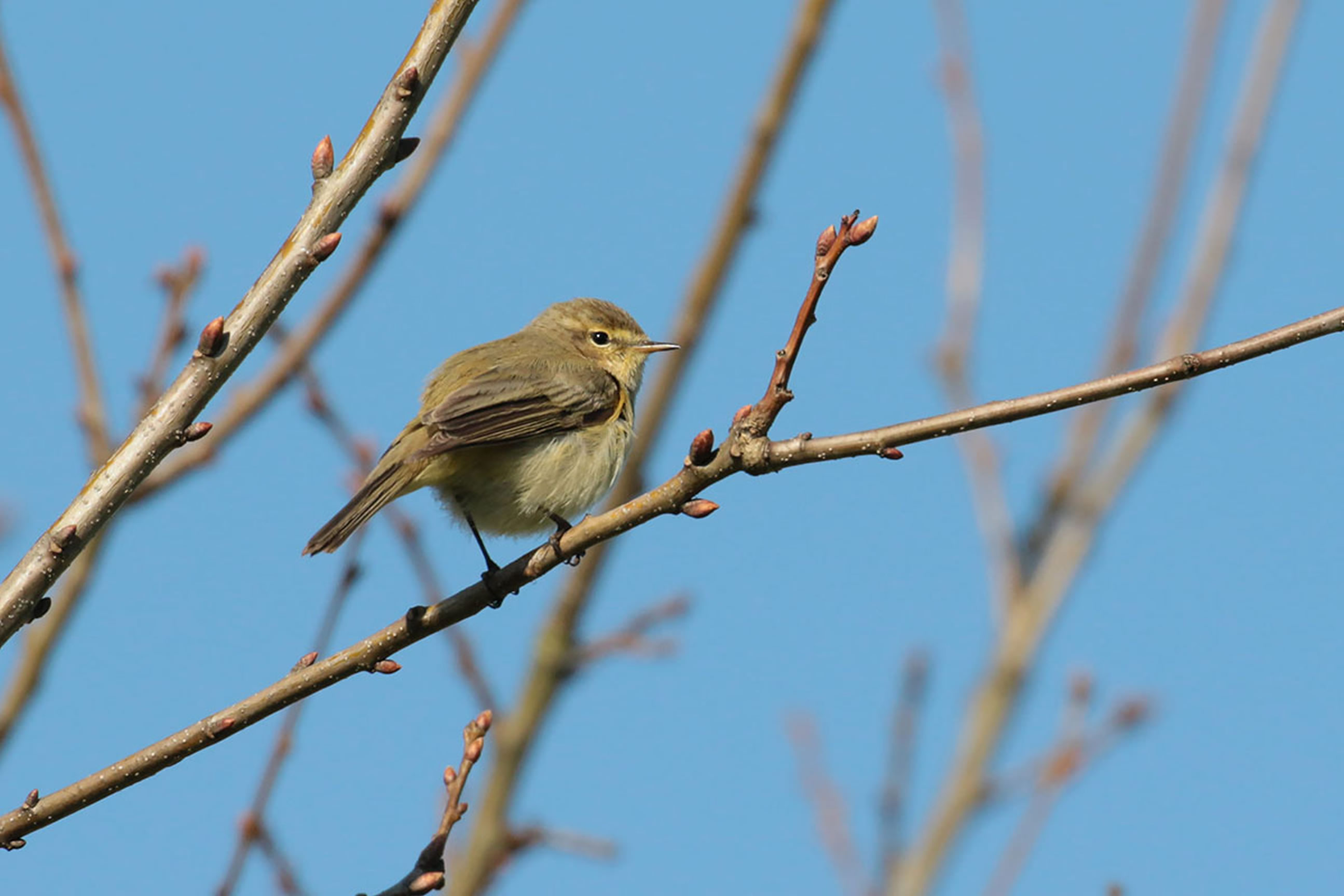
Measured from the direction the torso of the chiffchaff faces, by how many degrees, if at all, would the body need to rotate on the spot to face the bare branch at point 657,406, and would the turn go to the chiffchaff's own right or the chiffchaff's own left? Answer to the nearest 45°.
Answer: approximately 45° to the chiffchaff's own left

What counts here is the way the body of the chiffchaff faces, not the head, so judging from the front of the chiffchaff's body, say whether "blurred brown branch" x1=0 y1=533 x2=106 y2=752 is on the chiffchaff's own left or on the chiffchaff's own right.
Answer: on the chiffchaff's own right

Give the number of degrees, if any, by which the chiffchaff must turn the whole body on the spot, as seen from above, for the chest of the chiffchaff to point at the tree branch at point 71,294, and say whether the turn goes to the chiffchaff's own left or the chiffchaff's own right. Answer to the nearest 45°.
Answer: approximately 135° to the chiffchaff's own right

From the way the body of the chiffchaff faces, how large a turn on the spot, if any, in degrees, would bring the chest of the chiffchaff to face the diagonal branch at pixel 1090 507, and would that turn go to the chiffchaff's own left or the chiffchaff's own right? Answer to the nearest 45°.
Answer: approximately 45° to the chiffchaff's own left

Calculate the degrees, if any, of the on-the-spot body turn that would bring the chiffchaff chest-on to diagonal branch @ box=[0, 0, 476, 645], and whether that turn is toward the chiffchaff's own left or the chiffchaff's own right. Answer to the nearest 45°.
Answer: approximately 180°

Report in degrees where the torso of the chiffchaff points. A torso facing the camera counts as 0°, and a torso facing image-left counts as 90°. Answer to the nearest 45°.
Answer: approximately 270°
